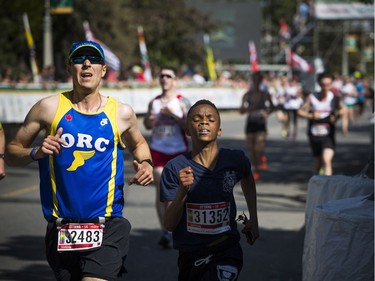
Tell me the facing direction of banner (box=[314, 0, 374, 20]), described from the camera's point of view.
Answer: facing the viewer
